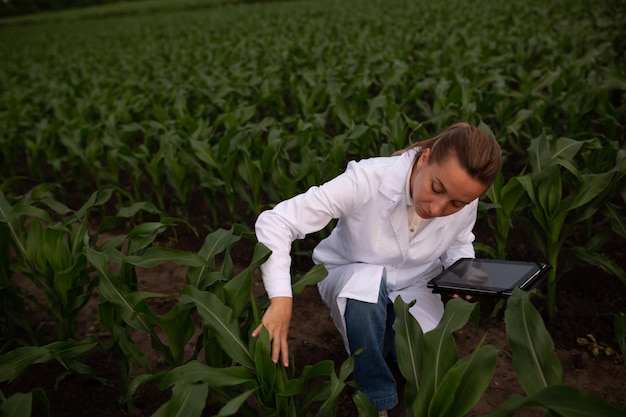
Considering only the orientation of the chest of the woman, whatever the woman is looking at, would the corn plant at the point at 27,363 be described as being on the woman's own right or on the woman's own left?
on the woman's own right

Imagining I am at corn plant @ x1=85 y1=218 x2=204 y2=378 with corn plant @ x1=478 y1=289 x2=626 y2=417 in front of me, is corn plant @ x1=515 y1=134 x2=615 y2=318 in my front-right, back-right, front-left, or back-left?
front-left

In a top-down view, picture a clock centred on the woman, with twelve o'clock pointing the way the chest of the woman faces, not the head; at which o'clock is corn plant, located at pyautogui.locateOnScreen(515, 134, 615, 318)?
The corn plant is roughly at 8 o'clock from the woman.

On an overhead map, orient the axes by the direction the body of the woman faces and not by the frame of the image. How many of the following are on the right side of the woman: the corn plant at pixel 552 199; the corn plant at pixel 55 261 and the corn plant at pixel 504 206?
1

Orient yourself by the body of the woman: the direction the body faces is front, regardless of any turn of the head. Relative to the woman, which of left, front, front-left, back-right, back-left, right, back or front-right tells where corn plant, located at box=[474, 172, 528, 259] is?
back-left

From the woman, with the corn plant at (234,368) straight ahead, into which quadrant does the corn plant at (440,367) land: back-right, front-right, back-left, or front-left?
front-left

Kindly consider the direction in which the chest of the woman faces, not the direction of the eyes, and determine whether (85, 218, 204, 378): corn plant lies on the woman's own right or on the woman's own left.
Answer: on the woman's own right

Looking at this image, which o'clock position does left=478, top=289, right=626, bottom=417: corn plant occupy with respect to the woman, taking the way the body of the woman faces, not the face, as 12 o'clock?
The corn plant is roughly at 11 o'clock from the woman.

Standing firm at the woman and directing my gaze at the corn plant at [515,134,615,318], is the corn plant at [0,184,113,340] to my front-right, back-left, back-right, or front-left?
back-left

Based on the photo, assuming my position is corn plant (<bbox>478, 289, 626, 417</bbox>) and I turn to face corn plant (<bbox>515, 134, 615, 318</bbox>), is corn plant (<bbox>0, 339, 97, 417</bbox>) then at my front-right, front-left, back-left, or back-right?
back-left

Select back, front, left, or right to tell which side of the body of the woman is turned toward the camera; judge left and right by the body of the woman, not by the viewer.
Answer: front

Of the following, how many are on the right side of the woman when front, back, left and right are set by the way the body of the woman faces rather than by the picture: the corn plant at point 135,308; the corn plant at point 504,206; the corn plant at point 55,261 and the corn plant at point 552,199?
2

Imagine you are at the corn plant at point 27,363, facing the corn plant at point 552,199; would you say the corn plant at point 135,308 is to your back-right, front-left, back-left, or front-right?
front-left

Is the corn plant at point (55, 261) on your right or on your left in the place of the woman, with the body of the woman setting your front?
on your right
